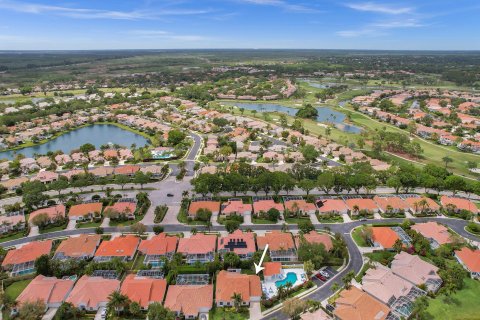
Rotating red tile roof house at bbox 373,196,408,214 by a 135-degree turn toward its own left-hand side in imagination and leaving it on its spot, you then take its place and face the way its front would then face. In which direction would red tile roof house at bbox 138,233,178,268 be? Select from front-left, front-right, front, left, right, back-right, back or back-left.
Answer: back

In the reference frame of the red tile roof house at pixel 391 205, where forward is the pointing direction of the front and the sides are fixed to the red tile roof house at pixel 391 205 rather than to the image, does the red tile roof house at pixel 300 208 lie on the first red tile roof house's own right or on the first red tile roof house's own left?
on the first red tile roof house's own right

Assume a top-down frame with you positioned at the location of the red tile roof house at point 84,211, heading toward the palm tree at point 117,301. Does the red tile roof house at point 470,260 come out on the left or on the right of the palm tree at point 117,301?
left

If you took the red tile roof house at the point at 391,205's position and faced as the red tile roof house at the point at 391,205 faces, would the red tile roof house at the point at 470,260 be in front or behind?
in front

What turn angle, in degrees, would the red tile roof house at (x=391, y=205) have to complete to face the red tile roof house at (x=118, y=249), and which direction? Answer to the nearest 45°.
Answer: approximately 45° to its right

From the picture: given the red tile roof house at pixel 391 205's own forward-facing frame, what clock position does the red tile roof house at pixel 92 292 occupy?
the red tile roof house at pixel 92 292 is roughly at 1 o'clock from the red tile roof house at pixel 391 205.

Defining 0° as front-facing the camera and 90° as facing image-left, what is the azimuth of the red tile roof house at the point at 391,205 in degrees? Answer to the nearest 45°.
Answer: approximately 0°

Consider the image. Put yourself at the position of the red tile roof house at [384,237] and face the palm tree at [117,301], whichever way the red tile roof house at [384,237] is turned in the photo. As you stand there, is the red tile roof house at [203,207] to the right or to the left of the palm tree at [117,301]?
right

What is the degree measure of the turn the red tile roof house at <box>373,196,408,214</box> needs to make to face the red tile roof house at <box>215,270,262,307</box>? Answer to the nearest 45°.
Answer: approximately 45° to its right

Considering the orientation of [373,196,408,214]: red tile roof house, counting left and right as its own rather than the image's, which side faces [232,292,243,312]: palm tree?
front

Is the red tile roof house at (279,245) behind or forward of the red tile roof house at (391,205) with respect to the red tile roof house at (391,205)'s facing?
forward
